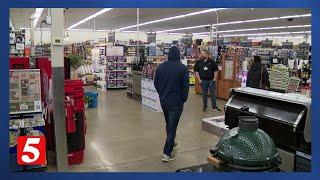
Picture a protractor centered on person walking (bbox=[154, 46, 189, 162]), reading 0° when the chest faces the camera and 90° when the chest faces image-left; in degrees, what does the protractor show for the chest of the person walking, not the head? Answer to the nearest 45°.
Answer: approximately 180°

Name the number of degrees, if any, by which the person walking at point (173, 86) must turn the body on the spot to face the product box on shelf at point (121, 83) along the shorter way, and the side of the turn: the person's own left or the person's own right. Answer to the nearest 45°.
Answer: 0° — they already face it

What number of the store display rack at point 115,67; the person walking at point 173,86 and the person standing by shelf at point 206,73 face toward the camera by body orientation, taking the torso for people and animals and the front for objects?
2

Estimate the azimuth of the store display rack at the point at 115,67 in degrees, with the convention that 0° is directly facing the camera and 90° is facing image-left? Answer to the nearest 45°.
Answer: approximately 0°

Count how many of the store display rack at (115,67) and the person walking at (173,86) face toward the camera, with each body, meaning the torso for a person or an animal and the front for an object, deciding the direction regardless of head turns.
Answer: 1

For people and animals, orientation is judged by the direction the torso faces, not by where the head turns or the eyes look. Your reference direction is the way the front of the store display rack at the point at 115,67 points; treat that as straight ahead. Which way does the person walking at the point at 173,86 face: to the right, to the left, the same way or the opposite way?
the opposite way
